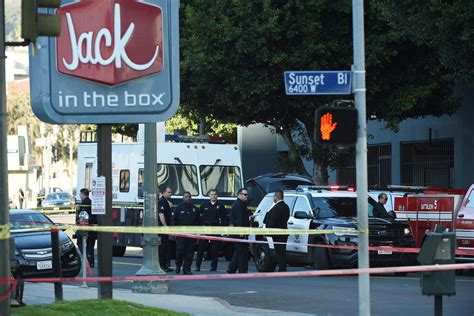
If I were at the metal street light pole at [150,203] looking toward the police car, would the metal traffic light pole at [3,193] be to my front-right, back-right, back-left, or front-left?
back-right

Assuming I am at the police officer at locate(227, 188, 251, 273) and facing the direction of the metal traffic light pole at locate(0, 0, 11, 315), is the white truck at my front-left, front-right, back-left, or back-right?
back-right

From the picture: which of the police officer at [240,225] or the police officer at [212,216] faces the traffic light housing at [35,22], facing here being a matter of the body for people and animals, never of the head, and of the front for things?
the police officer at [212,216]

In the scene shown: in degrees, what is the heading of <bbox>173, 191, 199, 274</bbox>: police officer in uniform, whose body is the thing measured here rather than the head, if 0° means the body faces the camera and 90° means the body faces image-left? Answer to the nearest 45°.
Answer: approximately 0°

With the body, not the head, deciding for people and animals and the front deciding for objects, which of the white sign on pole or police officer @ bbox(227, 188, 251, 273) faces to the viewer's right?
the police officer

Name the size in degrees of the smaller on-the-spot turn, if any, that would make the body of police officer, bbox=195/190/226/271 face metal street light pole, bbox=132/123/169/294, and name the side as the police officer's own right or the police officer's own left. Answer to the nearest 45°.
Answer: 0° — they already face it

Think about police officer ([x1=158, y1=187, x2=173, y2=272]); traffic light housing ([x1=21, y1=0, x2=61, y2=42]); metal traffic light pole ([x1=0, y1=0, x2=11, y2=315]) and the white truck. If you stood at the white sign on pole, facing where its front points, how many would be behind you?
2

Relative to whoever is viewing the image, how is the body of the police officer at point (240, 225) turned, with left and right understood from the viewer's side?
facing to the right of the viewer
